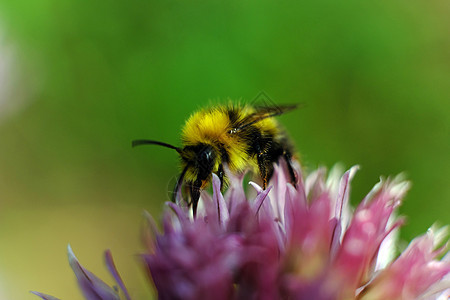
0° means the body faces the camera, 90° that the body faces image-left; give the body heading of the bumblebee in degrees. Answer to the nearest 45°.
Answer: approximately 45°
